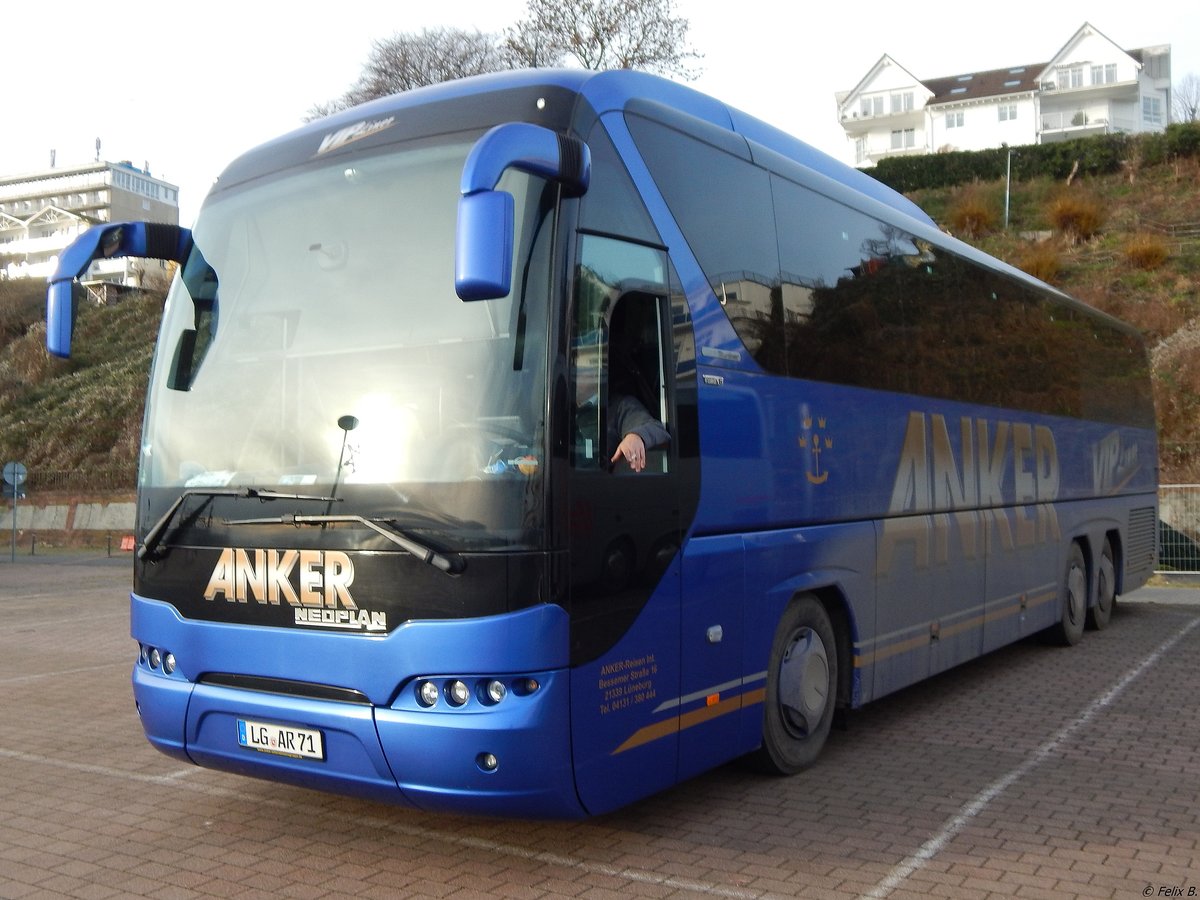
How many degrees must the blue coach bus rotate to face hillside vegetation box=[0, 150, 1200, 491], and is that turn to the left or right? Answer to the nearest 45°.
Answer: approximately 180°

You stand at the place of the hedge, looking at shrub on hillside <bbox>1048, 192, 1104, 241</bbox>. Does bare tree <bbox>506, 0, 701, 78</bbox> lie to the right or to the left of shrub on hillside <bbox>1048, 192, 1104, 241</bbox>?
right

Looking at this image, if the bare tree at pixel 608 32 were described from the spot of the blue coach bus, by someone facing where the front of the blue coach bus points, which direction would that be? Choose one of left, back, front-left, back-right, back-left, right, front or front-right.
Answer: back-right

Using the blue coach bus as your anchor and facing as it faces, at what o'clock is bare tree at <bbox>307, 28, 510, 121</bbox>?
The bare tree is roughly at 4 o'clock from the blue coach bus.

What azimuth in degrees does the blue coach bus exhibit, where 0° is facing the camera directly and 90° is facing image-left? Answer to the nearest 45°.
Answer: approximately 45°

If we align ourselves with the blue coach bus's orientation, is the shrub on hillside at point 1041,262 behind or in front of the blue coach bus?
behind

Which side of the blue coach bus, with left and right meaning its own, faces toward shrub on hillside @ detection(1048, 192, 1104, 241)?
back

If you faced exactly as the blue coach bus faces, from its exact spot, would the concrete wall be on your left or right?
on your right

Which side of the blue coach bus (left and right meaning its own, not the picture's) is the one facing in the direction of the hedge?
back

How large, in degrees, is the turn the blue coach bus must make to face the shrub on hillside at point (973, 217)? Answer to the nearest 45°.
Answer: approximately 135° to its right
